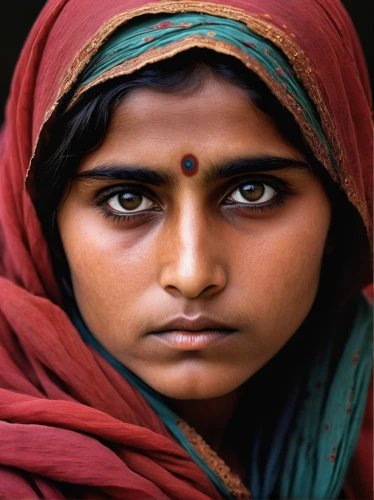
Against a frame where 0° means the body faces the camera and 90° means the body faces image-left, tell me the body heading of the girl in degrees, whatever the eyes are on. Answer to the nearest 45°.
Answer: approximately 0°
